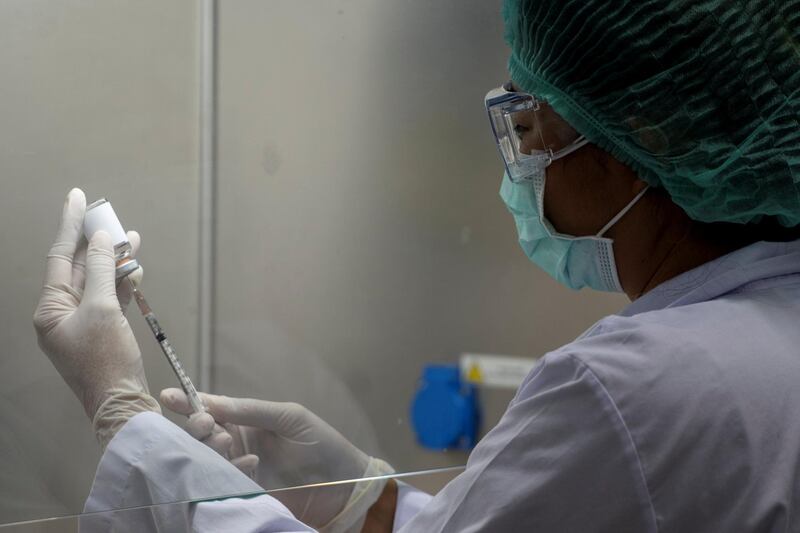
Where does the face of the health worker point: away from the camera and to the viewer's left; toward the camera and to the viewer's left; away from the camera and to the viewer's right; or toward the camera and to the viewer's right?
away from the camera and to the viewer's left

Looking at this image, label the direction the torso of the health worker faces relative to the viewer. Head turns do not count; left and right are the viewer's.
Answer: facing away from the viewer and to the left of the viewer
